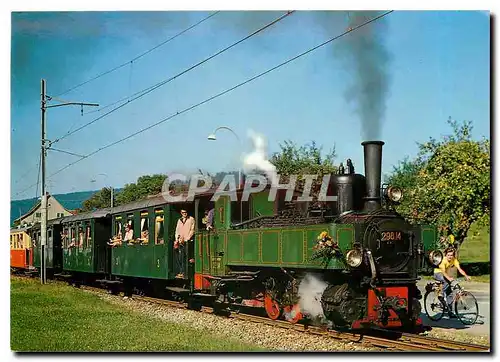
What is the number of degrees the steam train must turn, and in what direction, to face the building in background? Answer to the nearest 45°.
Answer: approximately 180°

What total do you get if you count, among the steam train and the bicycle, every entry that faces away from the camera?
0

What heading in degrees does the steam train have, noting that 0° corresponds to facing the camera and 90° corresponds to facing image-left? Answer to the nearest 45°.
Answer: approximately 315°

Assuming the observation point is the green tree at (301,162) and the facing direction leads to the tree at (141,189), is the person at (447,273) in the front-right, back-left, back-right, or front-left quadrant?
back-left

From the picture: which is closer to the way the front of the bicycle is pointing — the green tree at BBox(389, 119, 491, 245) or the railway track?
the railway track
